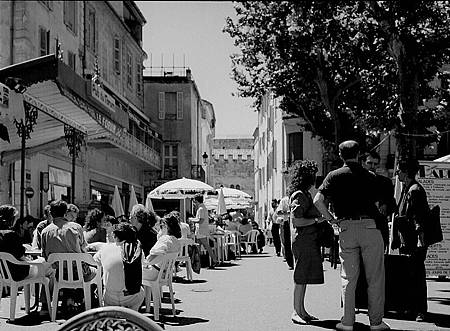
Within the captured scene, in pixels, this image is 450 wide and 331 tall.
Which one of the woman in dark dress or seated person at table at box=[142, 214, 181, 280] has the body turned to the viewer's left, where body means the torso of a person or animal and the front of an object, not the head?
the seated person at table

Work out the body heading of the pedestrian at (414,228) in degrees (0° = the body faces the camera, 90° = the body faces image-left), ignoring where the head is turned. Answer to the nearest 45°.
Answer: approximately 90°

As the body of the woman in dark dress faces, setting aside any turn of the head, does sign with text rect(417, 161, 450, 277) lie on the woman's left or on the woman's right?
on the woman's left

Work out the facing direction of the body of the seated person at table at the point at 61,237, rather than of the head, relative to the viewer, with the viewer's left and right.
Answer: facing away from the viewer

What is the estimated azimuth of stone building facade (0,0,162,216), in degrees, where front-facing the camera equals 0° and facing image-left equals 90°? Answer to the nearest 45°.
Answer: approximately 315°

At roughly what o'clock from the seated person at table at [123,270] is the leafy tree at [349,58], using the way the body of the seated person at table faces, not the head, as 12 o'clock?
The leafy tree is roughly at 1 o'clock from the seated person at table.

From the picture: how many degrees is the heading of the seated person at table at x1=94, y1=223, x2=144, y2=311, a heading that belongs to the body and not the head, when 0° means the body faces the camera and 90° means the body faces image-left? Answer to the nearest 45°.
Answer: approximately 180°

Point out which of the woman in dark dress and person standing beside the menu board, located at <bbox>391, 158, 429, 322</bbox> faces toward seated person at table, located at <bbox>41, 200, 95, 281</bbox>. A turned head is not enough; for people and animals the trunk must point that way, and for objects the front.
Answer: the person standing beside the menu board

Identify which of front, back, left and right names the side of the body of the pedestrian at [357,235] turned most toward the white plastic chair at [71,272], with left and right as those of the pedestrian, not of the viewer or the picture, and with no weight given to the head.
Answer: left

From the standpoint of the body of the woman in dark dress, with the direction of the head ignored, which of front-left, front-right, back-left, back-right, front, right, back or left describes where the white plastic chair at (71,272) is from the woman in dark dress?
back
